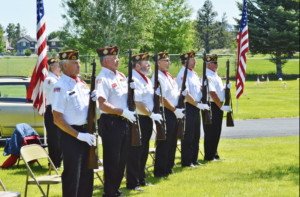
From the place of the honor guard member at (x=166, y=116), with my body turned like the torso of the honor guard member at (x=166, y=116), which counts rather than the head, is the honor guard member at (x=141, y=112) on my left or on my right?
on my right

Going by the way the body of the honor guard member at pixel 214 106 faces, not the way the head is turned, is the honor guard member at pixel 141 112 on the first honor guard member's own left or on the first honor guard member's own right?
on the first honor guard member's own right

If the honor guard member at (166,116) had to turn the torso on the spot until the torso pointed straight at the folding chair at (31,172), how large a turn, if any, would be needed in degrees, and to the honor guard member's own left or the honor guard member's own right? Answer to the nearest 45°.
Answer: approximately 90° to the honor guard member's own right

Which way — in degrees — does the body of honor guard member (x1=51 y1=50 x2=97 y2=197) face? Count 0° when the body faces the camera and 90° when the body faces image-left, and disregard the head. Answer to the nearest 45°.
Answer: approximately 315°

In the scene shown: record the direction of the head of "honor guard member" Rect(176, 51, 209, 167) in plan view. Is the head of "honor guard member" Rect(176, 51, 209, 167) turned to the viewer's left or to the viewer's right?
to the viewer's right

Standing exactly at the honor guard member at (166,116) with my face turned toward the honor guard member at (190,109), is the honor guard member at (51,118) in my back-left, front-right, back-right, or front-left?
back-left

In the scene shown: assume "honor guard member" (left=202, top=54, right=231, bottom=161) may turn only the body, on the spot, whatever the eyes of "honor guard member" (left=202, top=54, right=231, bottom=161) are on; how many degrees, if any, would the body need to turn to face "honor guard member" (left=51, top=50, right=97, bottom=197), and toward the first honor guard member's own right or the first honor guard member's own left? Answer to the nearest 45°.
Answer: approximately 90° to the first honor guard member's own right

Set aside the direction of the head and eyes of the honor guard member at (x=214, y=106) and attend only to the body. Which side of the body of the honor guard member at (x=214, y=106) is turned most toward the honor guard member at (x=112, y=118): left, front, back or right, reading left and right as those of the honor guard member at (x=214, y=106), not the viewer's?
right
